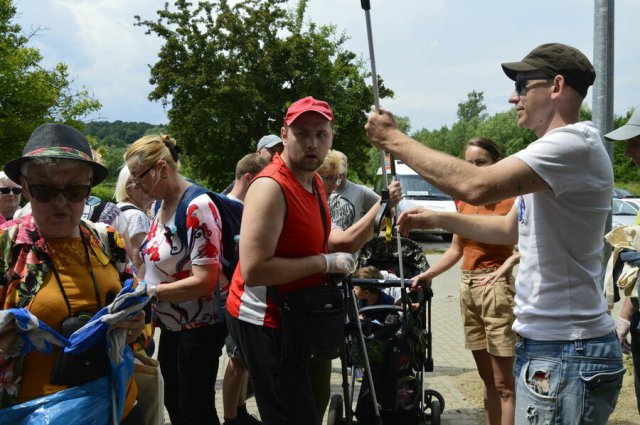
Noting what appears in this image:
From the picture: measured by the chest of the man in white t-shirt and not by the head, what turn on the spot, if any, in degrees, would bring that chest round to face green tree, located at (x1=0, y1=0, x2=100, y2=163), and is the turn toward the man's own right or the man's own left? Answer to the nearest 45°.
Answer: approximately 45° to the man's own right

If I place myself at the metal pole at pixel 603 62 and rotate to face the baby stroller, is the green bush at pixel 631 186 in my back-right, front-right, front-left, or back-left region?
back-right

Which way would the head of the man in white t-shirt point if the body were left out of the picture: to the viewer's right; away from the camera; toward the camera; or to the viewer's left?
to the viewer's left

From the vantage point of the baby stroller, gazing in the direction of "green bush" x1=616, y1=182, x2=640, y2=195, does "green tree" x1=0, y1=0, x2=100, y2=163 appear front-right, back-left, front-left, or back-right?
front-left

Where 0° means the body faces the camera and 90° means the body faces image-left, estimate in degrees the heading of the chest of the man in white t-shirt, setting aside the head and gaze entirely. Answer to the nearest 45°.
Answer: approximately 90°

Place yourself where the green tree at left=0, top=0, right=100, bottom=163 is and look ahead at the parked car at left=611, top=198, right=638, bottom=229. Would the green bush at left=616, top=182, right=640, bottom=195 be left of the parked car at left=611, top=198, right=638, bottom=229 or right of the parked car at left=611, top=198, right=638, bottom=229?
left
